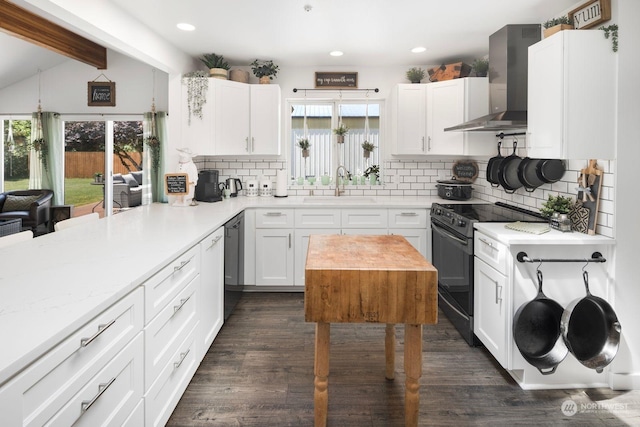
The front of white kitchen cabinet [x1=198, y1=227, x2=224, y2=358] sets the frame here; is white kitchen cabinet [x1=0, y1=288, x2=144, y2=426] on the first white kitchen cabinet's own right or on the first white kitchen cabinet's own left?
on the first white kitchen cabinet's own right

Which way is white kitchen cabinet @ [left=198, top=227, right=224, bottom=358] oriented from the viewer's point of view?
to the viewer's right

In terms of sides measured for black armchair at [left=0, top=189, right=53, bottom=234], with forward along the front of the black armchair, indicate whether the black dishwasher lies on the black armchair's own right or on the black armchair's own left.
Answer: on the black armchair's own left

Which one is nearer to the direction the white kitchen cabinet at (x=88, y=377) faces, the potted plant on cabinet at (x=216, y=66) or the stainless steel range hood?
the stainless steel range hood

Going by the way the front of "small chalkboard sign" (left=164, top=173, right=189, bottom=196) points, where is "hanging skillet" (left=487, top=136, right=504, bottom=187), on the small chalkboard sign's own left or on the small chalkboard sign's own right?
on the small chalkboard sign's own left

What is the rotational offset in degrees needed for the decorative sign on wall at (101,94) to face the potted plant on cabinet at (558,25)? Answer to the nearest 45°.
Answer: approximately 45° to its left

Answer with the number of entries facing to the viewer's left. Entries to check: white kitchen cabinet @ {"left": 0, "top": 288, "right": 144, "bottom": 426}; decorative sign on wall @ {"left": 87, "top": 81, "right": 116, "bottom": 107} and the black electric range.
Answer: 1

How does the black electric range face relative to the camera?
to the viewer's left

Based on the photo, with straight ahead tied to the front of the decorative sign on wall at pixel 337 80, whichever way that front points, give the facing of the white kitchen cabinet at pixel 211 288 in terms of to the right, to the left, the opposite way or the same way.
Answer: to the left

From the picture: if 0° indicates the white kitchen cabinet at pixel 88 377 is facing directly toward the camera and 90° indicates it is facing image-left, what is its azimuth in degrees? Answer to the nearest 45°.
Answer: approximately 315°

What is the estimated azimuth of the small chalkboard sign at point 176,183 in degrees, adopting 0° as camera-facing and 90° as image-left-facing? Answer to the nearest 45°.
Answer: approximately 0°

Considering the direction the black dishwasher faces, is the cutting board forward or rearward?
forward

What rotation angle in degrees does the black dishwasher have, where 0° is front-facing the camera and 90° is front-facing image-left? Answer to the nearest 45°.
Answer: approximately 270°
